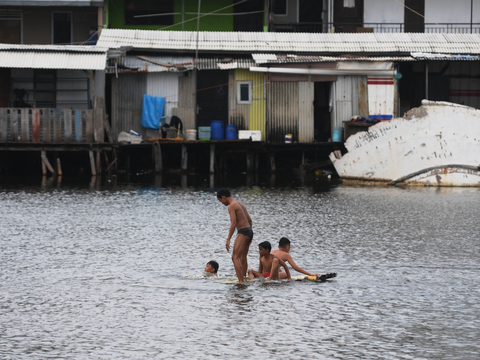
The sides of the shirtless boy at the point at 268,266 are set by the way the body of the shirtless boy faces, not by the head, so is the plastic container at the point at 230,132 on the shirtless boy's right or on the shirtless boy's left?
on the shirtless boy's right

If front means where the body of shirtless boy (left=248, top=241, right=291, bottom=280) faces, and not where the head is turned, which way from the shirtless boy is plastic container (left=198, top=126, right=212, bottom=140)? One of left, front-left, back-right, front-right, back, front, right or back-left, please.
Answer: back-right

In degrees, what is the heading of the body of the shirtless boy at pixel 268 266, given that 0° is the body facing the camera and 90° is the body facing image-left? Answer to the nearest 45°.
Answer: approximately 45°

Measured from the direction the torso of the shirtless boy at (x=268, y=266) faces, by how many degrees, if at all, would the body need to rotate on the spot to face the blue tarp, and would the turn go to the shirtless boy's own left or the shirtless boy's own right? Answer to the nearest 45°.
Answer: approximately 135° to the shirtless boy's own right

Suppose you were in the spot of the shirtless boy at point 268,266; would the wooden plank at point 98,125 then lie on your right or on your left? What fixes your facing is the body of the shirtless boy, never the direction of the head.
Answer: on your right

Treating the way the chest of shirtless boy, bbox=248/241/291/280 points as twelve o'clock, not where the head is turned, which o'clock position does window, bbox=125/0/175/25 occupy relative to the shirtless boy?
The window is roughly at 4 o'clock from the shirtless boy.

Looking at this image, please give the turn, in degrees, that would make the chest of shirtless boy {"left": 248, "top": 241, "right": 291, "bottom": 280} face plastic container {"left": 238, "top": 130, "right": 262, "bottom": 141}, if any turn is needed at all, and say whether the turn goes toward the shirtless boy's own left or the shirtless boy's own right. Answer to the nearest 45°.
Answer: approximately 135° to the shirtless boy's own right
